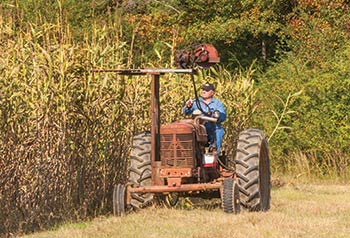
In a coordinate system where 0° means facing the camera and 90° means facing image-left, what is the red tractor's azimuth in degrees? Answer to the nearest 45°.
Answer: approximately 0°

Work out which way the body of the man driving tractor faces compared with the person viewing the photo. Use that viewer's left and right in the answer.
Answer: facing the viewer and to the left of the viewer
